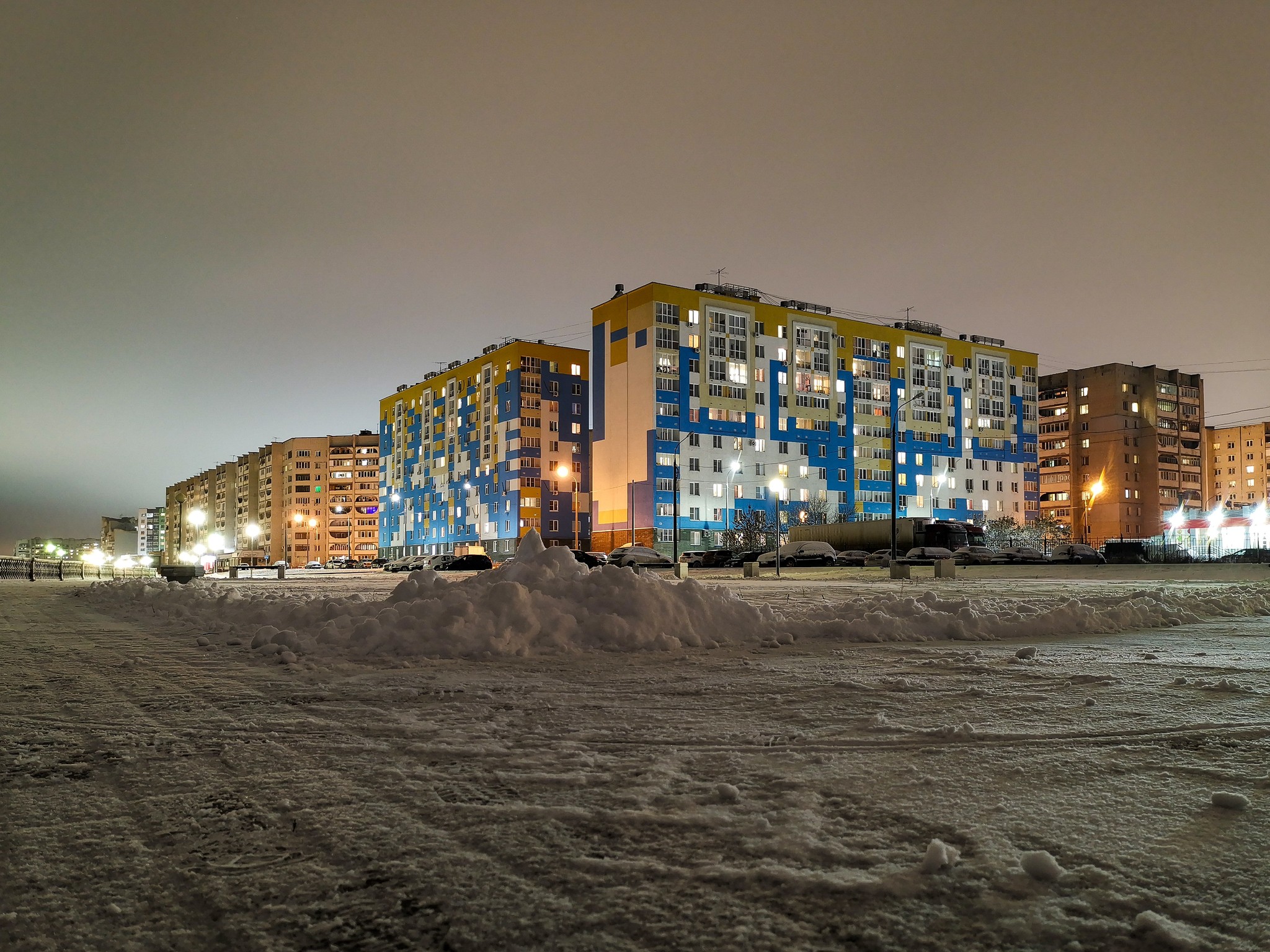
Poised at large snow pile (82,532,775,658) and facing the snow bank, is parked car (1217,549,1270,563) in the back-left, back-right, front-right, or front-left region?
front-left

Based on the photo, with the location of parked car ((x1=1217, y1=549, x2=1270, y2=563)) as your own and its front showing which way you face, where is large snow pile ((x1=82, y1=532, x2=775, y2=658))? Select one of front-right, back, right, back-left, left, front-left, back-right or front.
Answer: left

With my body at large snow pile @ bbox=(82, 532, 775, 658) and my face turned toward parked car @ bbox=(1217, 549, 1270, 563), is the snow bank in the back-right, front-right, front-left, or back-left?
front-right

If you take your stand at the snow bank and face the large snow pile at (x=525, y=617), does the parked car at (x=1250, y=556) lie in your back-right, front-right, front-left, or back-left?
back-right

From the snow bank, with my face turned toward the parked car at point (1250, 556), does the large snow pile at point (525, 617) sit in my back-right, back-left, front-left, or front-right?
back-left

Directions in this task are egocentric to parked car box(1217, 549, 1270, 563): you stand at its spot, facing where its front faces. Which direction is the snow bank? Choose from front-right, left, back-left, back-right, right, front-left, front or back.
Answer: left

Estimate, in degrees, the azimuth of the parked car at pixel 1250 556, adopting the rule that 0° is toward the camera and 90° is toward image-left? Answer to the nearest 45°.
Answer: approximately 90°
